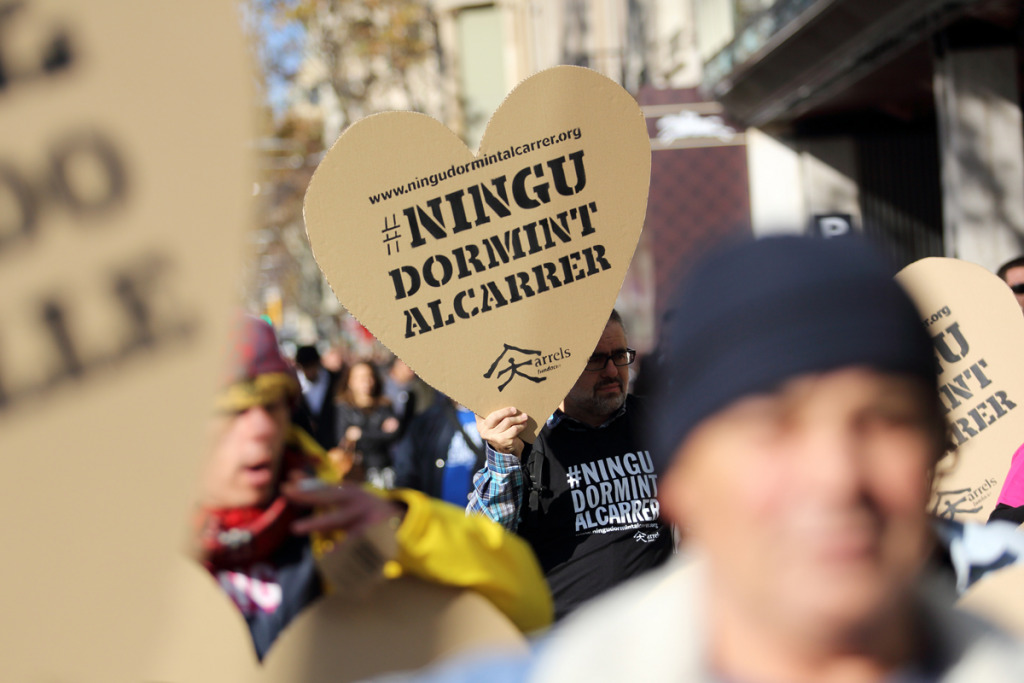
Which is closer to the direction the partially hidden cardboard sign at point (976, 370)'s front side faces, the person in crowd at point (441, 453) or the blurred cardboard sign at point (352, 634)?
the blurred cardboard sign

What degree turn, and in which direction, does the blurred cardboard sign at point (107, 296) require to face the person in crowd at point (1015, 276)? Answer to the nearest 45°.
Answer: approximately 135° to its left

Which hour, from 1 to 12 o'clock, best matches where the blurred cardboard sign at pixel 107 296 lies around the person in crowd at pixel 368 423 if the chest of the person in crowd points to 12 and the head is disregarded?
The blurred cardboard sign is roughly at 12 o'clock from the person in crowd.

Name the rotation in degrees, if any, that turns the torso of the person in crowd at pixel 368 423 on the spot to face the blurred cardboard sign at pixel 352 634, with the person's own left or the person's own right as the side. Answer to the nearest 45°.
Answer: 0° — they already face it

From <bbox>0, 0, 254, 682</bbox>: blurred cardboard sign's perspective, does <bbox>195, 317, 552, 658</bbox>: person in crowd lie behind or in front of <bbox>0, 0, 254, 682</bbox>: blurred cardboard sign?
behind

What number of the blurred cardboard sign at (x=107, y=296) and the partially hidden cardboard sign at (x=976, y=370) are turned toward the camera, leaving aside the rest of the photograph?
2

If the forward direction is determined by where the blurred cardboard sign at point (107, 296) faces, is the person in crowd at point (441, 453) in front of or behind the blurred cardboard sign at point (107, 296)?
behind

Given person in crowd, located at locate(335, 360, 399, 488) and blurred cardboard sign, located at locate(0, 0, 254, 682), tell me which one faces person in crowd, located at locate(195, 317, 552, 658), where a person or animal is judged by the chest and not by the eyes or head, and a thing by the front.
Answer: person in crowd, located at locate(335, 360, 399, 488)

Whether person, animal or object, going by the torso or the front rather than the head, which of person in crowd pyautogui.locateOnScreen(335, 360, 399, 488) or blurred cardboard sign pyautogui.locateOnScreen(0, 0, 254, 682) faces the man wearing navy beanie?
the person in crowd

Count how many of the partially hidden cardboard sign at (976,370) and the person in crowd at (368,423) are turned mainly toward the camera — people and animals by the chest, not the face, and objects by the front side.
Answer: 2
